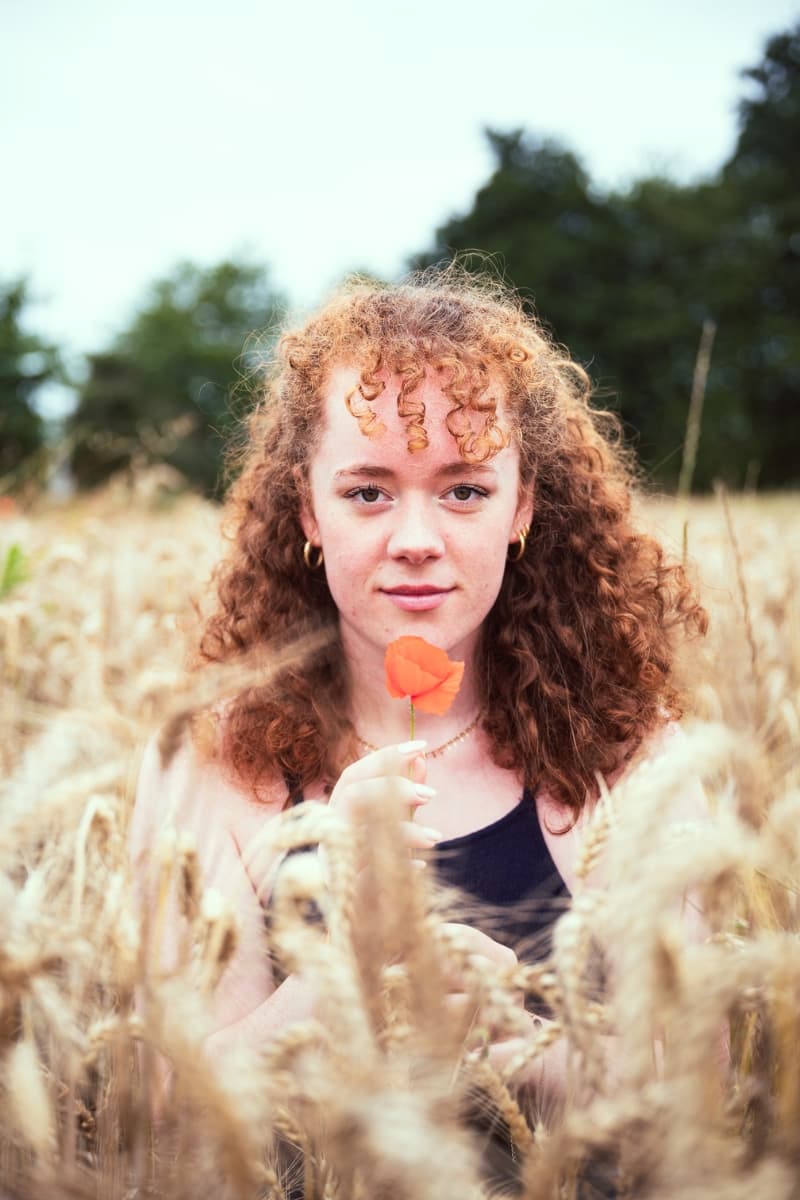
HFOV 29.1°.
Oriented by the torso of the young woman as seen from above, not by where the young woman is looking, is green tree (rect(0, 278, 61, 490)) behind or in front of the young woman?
behind

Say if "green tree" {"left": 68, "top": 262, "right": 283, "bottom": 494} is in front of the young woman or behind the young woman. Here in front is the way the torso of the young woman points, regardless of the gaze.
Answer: behind

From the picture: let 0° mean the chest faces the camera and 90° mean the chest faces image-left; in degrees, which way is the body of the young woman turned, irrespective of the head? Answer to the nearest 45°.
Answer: approximately 0°
